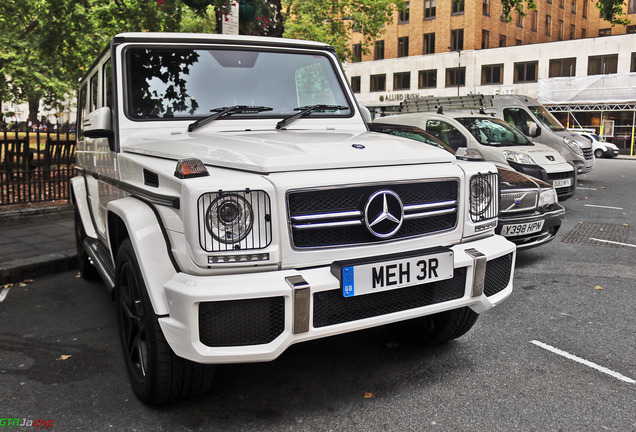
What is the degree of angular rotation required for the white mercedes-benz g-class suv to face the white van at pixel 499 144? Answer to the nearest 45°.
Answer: approximately 90° to its left

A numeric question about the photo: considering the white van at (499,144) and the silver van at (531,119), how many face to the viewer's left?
0

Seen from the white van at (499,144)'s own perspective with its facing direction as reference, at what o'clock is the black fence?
The black fence is roughly at 4 o'clock from the white van.

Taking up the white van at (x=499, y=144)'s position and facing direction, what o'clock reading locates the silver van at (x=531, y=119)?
The silver van is roughly at 8 o'clock from the white van.

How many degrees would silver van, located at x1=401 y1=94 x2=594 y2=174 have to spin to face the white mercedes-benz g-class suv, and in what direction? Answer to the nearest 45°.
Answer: approximately 45° to its right

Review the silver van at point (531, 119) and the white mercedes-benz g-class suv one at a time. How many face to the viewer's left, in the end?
0

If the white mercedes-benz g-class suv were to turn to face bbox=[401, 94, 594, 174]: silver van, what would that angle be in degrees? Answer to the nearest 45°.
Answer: approximately 90° to its left

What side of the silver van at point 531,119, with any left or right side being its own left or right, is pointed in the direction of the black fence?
right

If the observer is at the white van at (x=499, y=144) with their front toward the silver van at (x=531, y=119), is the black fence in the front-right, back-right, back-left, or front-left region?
back-left

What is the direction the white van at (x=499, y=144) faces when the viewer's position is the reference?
facing the viewer and to the right of the viewer

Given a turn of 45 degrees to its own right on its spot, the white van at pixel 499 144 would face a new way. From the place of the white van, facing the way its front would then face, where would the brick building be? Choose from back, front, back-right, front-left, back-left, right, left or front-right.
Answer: back
